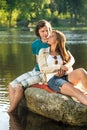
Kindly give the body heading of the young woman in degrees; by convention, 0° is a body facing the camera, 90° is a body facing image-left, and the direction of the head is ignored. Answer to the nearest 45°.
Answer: approximately 315°
